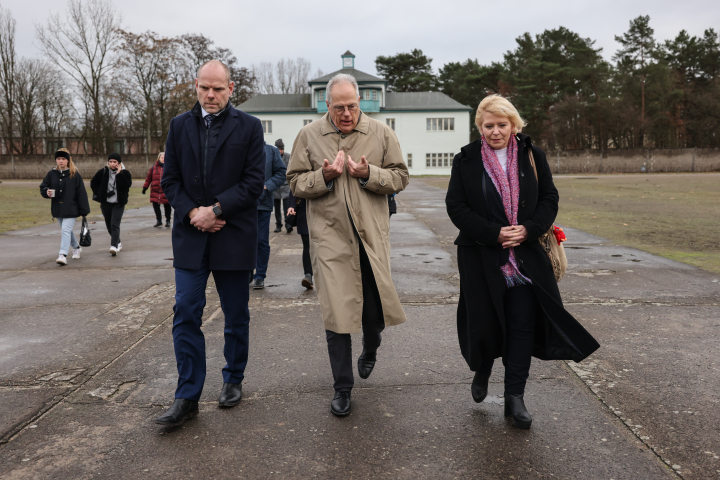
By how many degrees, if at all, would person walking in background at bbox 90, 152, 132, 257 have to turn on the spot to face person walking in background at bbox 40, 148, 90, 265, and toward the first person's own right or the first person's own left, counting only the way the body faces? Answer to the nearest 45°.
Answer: approximately 45° to the first person's own right

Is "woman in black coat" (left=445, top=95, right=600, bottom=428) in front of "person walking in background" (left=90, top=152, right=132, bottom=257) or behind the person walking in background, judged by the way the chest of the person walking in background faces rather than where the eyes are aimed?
in front

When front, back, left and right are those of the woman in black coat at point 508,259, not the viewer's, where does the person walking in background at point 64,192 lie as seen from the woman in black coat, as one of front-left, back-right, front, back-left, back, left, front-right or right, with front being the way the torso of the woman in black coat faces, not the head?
back-right

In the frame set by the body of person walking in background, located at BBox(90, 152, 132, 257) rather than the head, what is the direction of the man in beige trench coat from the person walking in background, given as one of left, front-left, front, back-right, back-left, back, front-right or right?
front

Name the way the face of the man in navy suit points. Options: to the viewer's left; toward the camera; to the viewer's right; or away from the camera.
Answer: toward the camera

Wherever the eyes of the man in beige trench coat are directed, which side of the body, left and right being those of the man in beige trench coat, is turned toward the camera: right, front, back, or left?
front

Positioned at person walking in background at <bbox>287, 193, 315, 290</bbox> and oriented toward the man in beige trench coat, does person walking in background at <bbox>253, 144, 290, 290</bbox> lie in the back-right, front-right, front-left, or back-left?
back-right

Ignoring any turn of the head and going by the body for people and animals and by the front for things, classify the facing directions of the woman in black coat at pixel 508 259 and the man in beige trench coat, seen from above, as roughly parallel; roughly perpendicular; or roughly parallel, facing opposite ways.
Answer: roughly parallel

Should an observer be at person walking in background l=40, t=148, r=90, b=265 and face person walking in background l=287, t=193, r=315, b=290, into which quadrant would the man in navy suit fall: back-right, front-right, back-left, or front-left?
front-right

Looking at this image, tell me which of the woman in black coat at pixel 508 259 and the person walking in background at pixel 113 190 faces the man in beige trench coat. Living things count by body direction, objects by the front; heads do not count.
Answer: the person walking in background

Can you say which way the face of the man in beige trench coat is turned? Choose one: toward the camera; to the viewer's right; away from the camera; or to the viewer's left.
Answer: toward the camera

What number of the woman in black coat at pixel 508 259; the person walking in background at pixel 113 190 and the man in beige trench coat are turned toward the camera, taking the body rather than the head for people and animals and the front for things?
3

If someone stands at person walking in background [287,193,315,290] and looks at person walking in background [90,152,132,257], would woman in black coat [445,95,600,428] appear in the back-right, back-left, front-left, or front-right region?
back-left

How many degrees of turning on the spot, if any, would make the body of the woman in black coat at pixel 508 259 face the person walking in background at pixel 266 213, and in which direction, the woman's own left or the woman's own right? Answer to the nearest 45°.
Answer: approximately 135° to the woman's own right

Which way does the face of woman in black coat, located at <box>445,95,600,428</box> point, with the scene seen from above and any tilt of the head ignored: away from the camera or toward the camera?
toward the camera

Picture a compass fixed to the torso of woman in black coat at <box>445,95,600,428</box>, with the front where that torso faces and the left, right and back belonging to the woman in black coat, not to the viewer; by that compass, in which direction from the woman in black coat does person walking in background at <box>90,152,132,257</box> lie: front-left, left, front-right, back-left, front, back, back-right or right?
back-right
